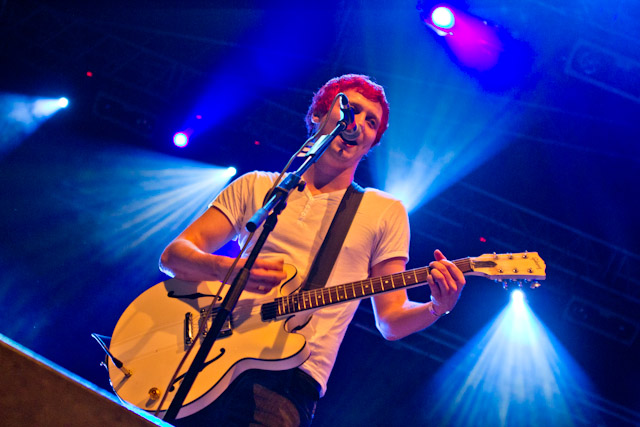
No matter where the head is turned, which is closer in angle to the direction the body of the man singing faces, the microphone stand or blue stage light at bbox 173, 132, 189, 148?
the microphone stand

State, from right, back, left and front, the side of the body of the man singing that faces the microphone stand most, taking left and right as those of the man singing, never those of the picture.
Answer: front

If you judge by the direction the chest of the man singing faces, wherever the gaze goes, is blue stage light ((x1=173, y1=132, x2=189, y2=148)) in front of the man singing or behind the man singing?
behind

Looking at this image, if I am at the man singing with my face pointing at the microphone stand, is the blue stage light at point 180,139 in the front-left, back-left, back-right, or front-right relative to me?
back-right

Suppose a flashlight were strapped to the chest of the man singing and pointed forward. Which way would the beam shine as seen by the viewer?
toward the camera
